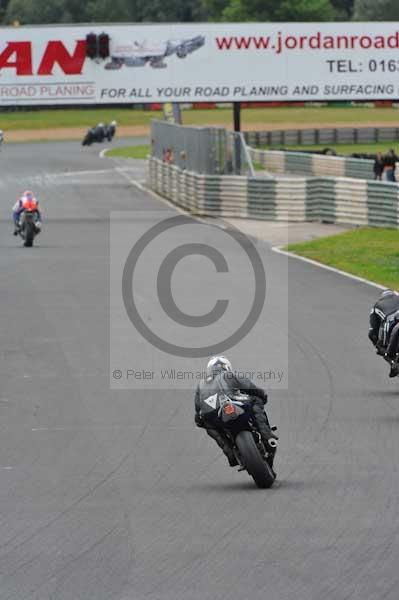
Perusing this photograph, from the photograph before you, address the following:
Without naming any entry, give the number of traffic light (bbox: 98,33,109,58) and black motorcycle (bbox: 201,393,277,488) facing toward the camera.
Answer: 1

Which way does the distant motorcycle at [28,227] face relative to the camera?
away from the camera

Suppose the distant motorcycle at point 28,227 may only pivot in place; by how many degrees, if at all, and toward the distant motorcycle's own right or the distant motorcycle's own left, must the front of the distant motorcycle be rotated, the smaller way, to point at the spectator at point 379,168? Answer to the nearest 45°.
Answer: approximately 45° to the distant motorcycle's own right

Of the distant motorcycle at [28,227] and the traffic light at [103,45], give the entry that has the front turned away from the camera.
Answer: the distant motorcycle

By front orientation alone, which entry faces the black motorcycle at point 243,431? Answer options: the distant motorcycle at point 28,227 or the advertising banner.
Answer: the advertising banner

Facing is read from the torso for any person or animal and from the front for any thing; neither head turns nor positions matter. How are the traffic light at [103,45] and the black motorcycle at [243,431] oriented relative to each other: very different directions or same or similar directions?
very different directions

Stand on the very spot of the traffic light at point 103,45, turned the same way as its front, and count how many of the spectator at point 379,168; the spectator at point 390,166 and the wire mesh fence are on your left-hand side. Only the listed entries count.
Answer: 3

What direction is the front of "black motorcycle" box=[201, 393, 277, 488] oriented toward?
away from the camera

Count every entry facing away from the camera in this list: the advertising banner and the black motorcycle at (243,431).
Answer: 1

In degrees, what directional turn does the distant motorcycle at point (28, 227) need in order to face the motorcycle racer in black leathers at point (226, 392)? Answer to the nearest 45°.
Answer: approximately 180°

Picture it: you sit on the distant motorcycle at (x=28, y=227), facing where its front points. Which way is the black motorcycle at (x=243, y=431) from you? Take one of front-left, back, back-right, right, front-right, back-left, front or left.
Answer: back

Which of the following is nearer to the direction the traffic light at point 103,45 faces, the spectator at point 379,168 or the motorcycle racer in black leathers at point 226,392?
the motorcycle racer in black leathers

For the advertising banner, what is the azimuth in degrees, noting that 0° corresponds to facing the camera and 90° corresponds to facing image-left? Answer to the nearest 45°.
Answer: approximately 0°
